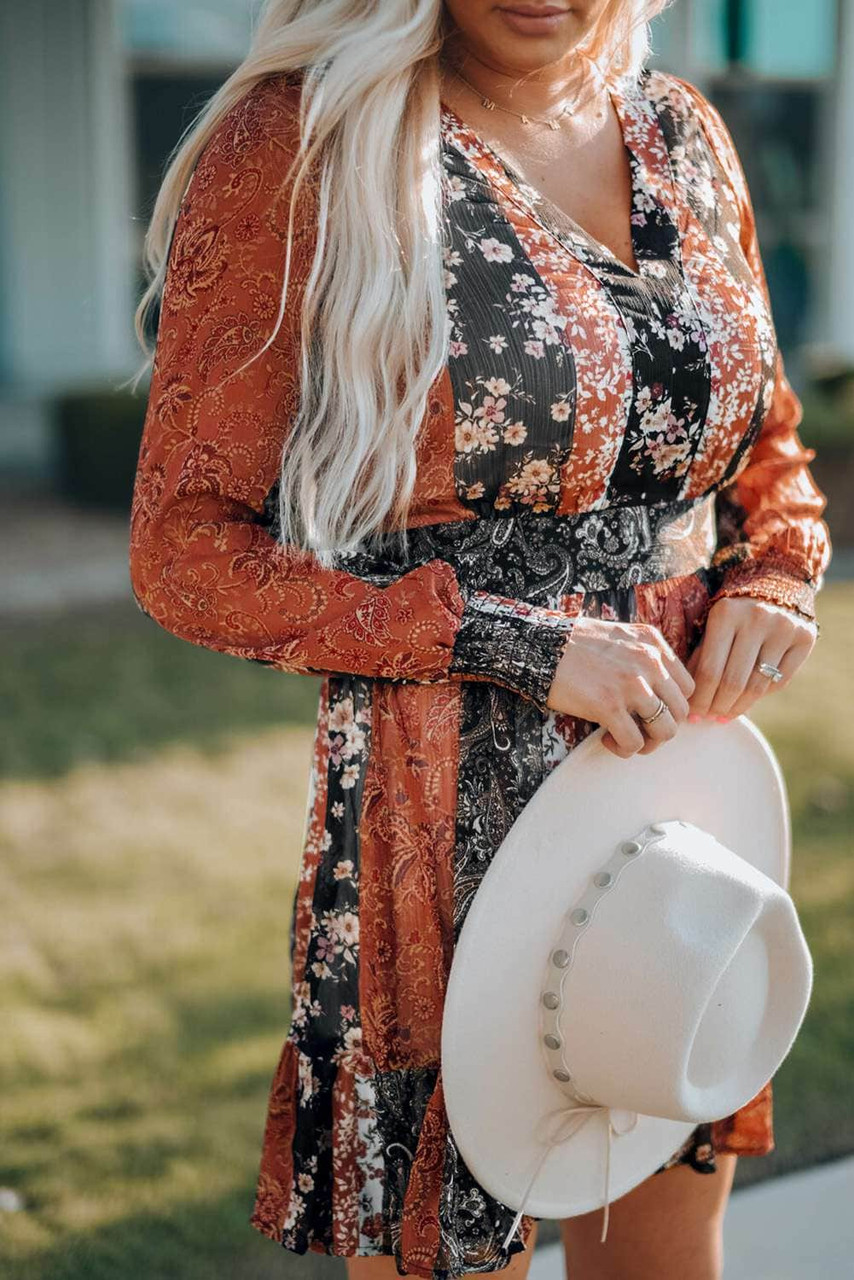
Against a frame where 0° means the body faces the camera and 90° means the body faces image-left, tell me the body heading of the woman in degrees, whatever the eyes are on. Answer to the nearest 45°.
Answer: approximately 315°
